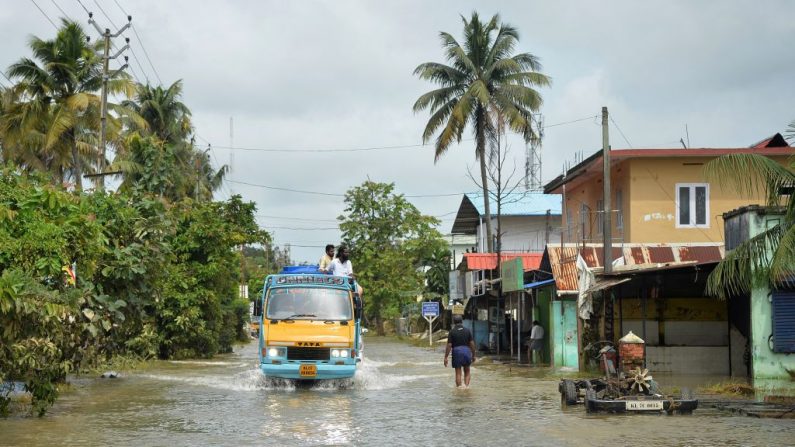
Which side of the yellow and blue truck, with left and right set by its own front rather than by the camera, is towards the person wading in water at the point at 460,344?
left

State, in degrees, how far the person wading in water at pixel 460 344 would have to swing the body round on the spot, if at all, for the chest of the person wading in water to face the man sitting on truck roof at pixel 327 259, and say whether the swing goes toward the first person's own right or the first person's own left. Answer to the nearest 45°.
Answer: approximately 45° to the first person's own left

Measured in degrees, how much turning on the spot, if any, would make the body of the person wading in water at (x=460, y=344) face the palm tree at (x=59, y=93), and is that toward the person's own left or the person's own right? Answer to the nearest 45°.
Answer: approximately 45° to the person's own left

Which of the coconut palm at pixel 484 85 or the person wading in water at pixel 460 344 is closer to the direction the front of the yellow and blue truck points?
the person wading in water

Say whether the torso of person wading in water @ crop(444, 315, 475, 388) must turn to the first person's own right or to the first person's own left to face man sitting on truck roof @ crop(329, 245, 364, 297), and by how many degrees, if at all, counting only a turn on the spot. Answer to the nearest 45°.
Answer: approximately 45° to the first person's own left

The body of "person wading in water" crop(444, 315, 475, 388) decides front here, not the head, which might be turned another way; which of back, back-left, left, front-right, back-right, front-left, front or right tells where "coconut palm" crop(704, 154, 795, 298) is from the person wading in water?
back-right

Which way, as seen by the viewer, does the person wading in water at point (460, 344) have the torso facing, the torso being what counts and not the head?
away from the camera

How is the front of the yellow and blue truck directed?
toward the camera

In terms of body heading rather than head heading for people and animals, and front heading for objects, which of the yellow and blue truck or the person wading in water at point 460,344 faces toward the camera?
the yellow and blue truck

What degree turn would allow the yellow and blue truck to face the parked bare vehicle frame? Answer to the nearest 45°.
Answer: approximately 45° to its left

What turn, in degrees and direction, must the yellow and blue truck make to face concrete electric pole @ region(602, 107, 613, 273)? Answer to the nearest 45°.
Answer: approximately 135° to its left

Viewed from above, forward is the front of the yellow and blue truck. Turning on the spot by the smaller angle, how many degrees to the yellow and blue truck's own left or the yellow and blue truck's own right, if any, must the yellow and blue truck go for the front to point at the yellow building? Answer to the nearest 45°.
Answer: approximately 135° to the yellow and blue truck's own left

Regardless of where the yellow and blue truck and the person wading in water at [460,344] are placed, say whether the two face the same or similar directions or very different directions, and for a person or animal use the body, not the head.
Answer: very different directions

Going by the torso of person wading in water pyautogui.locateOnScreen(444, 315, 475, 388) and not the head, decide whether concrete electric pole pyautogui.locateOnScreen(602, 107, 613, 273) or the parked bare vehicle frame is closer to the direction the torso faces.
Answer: the concrete electric pole

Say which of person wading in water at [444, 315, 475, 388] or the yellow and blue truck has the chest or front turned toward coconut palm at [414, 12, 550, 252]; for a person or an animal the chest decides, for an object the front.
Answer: the person wading in water

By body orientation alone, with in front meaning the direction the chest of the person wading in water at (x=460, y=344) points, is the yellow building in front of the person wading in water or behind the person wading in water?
in front

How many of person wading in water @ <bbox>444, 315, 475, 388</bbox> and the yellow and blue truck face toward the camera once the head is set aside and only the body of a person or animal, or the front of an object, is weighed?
1
